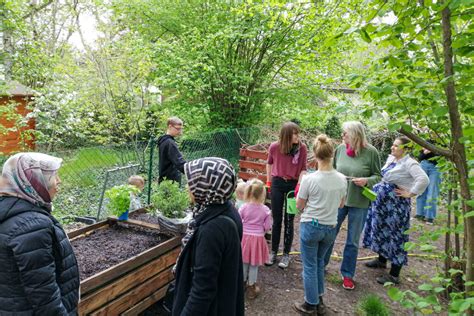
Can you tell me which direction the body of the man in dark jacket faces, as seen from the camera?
to the viewer's right

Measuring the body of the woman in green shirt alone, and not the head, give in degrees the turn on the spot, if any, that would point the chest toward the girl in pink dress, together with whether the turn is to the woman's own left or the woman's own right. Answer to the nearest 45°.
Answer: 0° — they already face them

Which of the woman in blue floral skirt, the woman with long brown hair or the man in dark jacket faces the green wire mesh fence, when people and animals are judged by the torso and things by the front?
the woman in blue floral skirt

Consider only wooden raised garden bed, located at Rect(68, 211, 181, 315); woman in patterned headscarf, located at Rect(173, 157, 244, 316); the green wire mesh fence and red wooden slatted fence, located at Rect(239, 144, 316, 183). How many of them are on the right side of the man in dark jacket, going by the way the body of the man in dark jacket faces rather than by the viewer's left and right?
2

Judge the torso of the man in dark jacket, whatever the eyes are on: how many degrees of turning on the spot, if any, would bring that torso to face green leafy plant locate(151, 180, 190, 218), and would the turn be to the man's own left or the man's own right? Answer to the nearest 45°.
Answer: approximately 90° to the man's own right

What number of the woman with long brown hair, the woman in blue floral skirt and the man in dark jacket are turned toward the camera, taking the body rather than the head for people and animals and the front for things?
1

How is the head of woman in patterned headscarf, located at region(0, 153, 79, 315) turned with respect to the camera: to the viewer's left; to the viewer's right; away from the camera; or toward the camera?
to the viewer's right

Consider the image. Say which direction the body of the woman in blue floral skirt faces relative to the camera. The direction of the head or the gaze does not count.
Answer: to the viewer's left

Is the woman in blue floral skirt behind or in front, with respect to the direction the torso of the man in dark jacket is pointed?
in front

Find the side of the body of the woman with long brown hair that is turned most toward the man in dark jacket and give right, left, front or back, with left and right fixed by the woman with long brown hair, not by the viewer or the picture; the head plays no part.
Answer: right

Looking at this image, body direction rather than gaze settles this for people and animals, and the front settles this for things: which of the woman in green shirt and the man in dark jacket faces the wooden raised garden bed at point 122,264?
the woman in green shirt

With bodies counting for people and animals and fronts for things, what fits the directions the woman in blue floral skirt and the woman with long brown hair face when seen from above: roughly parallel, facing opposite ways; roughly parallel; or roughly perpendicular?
roughly perpendicular

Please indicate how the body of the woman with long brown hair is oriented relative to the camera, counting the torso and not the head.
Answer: toward the camera

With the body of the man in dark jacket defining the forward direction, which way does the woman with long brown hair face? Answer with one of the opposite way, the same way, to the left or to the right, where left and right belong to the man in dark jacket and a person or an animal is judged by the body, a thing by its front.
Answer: to the right
